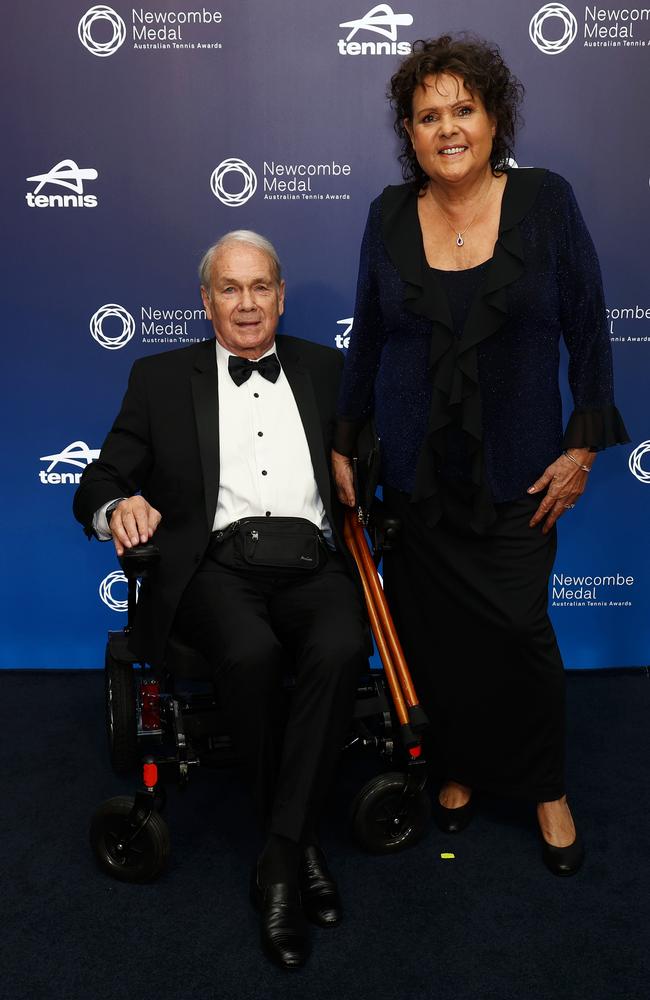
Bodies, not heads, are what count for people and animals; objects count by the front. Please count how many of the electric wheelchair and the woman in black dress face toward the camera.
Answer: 2

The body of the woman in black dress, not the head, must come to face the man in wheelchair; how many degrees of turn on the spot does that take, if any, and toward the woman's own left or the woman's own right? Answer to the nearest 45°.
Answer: approximately 90° to the woman's own right

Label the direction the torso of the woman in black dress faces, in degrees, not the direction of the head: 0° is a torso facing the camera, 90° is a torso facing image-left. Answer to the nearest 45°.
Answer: approximately 0°

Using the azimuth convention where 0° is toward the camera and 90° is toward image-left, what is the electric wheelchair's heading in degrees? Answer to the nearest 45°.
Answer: approximately 0°
